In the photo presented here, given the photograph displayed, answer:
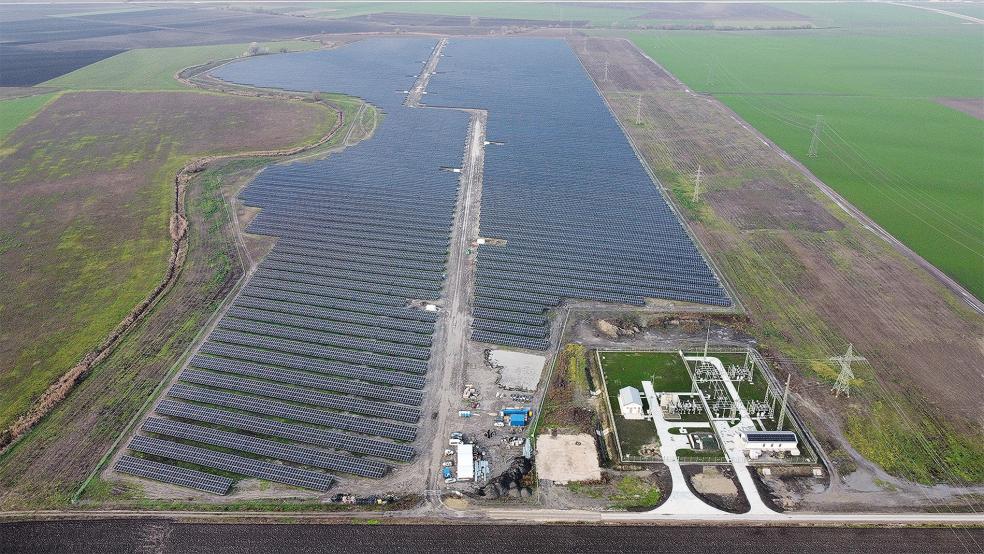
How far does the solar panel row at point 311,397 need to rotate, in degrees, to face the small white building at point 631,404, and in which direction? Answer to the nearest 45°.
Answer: approximately 45° to its left

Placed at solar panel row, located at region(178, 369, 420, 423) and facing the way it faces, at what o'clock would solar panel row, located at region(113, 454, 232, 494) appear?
solar panel row, located at region(113, 454, 232, 494) is roughly at 2 o'clock from solar panel row, located at region(178, 369, 420, 423).

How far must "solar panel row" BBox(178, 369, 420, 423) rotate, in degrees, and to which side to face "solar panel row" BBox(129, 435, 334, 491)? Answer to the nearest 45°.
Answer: approximately 45° to its right

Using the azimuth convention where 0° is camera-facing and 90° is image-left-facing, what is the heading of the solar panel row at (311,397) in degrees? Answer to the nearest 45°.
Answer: approximately 0°

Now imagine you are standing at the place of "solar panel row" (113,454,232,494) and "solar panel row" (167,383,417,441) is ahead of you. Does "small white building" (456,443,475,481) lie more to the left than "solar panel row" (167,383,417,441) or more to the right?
right

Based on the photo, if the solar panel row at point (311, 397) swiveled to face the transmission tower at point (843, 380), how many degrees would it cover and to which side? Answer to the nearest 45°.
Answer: approximately 90° to its left
